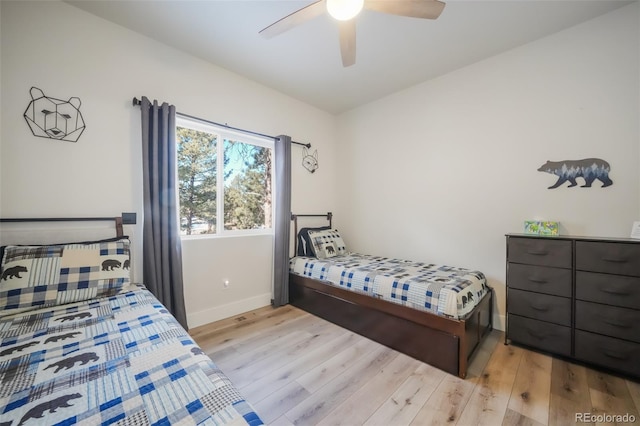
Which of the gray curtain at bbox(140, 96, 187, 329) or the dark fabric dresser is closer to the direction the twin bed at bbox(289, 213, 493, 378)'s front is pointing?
the dark fabric dresser

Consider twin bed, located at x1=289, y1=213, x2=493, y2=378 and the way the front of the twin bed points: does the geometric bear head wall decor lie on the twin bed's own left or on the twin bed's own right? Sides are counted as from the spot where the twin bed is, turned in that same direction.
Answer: on the twin bed's own right

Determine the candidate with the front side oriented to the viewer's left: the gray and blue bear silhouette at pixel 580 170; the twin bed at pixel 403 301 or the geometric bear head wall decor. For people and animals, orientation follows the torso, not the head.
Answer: the gray and blue bear silhouette

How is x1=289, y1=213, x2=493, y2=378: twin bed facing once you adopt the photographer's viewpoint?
facing the viewer and to the right of the viewer

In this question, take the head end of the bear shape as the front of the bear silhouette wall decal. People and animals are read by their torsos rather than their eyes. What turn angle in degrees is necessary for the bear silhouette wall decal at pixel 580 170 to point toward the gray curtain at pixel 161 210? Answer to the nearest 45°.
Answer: approximately 45° to its left

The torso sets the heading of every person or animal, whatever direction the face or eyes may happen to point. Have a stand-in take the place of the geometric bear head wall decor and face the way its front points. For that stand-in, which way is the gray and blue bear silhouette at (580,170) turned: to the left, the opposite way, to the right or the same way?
the opposite way

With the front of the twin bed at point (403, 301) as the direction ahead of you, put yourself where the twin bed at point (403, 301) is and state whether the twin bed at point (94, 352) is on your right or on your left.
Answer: on your right
